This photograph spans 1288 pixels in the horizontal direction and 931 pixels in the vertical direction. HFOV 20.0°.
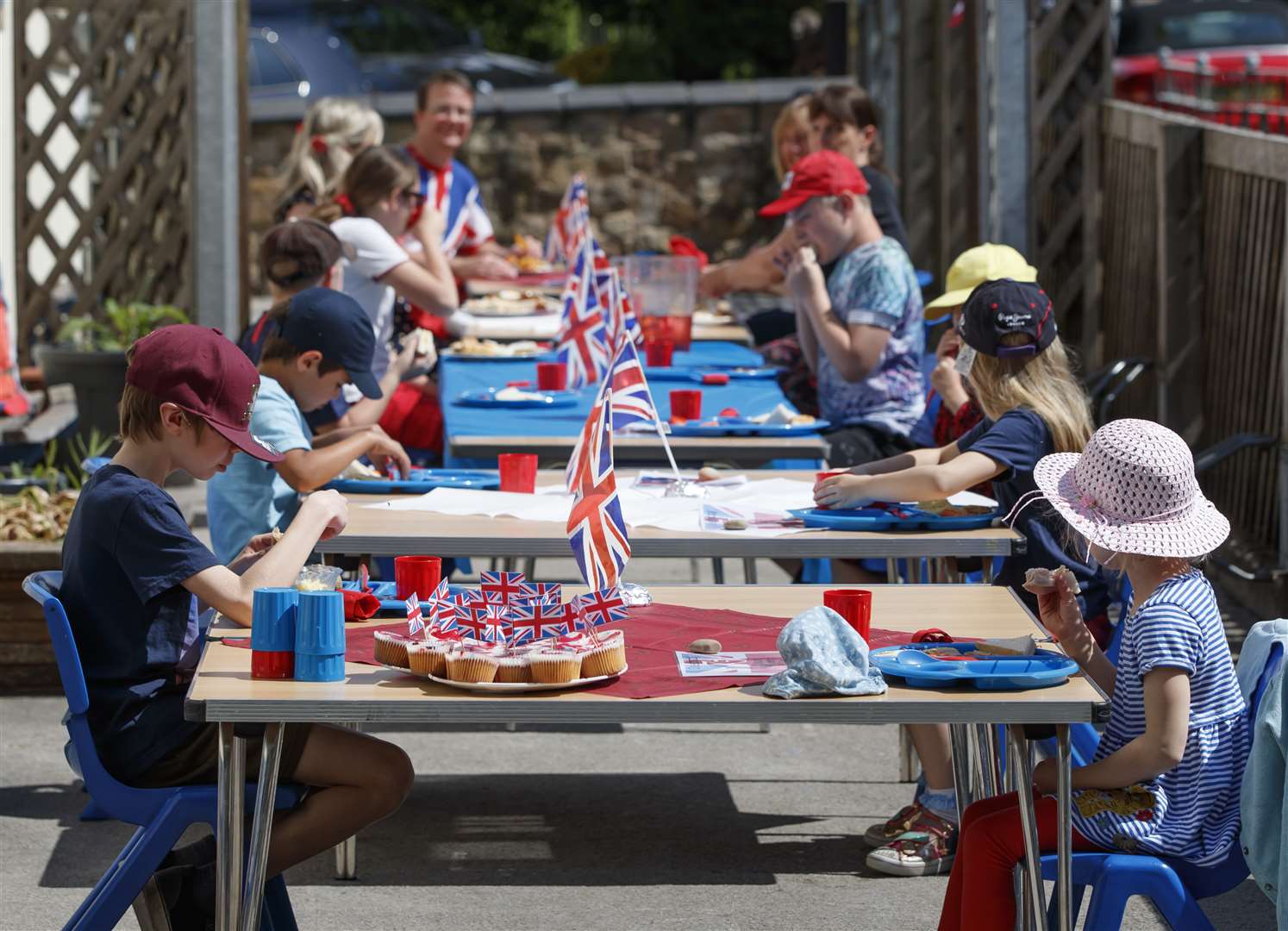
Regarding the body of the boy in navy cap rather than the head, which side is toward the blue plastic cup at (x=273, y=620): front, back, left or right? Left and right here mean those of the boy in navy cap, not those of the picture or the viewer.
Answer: right

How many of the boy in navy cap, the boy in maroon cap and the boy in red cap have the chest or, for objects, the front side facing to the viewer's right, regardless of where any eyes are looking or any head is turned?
2

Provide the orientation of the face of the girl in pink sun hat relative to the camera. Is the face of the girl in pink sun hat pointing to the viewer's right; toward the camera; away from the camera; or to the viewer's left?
to the viewer's left

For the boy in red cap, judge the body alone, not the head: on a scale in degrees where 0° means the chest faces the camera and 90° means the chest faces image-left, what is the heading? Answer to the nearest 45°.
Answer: approximately 90°

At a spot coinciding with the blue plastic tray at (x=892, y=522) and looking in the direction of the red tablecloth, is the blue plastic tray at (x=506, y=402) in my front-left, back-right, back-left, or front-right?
back-right

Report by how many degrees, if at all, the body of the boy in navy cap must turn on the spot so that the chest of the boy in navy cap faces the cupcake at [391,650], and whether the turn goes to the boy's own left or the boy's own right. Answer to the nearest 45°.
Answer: approximately 90° to the boy's own right

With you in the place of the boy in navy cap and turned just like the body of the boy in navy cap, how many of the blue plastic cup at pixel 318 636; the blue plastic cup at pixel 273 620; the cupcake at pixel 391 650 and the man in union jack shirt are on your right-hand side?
3

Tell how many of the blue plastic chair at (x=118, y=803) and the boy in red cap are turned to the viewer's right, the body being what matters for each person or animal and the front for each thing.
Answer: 1

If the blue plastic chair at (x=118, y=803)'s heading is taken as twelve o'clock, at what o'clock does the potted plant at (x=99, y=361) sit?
The potted plant is roughly at 9 o'clock from the blue plastic chair.

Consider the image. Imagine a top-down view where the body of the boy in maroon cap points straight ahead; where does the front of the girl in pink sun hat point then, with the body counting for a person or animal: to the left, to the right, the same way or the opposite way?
the opposite way

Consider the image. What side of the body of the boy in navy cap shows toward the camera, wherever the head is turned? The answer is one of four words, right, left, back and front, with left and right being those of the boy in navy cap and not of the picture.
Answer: right

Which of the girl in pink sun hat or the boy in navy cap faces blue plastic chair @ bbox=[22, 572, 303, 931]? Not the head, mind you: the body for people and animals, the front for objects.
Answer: the girl in pink sun hat

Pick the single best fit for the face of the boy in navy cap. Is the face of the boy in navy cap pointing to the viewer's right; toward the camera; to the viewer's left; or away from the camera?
to the viewer's right

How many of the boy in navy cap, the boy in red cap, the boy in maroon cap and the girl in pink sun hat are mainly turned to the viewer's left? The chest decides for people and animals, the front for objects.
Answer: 2
